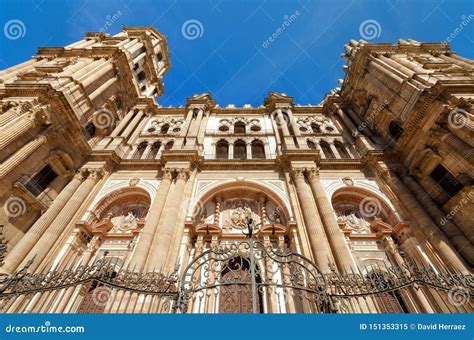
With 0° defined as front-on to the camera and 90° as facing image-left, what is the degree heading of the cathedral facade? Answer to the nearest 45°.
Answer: approximately 0°
